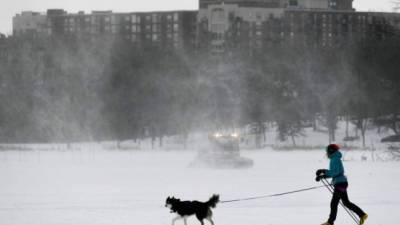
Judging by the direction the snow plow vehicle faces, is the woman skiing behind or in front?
in front

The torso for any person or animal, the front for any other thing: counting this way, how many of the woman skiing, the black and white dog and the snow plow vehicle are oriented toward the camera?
1

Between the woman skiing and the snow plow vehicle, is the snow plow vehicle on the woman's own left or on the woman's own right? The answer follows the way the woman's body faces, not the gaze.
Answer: on the woman's own right

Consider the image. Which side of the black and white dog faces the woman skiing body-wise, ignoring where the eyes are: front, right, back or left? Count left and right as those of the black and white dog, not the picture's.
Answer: back

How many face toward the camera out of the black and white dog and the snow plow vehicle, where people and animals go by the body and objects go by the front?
1

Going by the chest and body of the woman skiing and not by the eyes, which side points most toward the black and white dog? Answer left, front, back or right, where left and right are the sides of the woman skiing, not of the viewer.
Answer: front

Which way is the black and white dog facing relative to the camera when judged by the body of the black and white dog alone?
to the viewer's left

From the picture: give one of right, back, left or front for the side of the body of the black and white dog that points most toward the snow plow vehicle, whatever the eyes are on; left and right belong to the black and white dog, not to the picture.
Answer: right

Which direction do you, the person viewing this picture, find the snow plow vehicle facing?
facing the viewer

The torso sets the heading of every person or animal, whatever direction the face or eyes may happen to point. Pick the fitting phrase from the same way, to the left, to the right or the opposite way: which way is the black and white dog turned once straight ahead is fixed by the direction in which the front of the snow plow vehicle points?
to the right

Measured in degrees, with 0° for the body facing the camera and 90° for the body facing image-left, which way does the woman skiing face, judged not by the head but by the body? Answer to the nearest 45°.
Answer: approximately 90°
